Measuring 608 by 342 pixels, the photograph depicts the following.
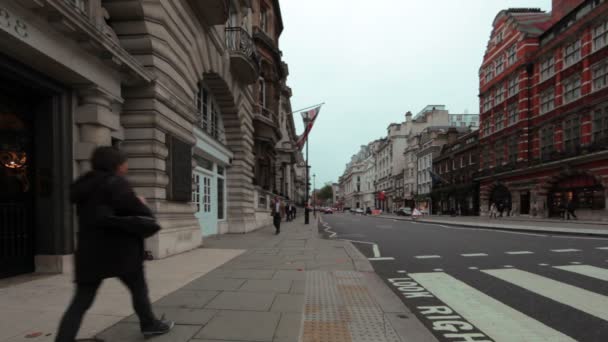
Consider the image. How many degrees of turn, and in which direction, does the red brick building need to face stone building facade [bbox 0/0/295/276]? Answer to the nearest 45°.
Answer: approximately 45° to its left

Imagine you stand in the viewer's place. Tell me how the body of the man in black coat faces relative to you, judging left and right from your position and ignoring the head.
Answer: facing away from the viewer and to the right of the viewer

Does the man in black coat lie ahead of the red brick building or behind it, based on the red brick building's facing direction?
ahead

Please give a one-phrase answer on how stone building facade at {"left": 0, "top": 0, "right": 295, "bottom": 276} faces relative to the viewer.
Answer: facing the viewer and to the right of the viewer

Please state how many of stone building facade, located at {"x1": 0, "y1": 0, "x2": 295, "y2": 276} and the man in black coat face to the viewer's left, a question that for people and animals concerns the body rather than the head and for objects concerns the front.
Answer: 0

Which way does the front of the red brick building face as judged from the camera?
facing the viewer and to the left of the viewer

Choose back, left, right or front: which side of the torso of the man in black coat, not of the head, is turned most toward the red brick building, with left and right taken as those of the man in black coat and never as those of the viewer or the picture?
front

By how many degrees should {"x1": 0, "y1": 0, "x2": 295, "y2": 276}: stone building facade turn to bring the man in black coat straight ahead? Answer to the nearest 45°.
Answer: approximately 45° to its right
